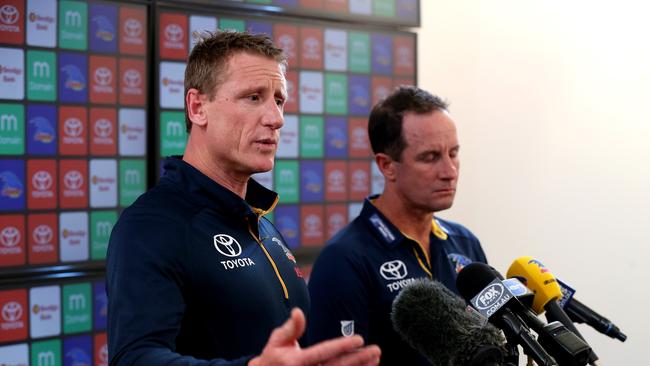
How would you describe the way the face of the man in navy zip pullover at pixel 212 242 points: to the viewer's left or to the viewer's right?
to the viewer's right

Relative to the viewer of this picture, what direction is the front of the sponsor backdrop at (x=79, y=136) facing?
facing the viewer and to the right of the viewer

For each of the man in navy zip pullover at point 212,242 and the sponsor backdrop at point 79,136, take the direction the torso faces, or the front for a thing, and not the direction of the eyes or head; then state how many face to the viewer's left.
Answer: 0

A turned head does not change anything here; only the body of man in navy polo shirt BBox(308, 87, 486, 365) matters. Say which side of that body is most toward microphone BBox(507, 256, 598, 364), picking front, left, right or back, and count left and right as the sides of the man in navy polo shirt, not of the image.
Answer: front

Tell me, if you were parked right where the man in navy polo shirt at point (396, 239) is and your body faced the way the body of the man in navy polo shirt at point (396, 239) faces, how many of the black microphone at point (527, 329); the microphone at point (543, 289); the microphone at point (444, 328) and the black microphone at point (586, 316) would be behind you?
0

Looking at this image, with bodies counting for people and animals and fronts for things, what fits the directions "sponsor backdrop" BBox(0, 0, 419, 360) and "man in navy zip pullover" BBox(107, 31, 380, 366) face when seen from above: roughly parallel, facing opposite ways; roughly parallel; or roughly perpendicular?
roughly parallel

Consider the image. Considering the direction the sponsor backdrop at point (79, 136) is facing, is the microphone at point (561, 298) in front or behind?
in front

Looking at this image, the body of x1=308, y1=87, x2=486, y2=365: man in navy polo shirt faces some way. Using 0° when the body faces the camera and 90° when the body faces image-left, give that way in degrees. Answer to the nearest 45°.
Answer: approximately 315°

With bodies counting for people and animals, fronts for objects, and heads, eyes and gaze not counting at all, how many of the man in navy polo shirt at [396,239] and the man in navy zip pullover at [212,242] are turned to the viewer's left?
0

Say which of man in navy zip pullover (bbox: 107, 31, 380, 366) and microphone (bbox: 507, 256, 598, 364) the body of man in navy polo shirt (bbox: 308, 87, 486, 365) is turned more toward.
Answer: the microphone

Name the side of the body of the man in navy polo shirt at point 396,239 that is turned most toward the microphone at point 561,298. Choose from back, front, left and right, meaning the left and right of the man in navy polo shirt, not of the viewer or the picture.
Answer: front

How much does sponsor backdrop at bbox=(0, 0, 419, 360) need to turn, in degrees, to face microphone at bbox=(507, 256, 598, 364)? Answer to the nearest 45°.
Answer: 0° — it already faces it

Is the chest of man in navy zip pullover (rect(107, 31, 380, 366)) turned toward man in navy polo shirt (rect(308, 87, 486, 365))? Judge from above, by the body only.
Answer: no

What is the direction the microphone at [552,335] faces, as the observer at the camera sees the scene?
facing away from the viewer and to the left of the viewer

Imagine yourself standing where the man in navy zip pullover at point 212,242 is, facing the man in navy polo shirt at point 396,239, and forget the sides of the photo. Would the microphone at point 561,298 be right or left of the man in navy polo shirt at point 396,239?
right
